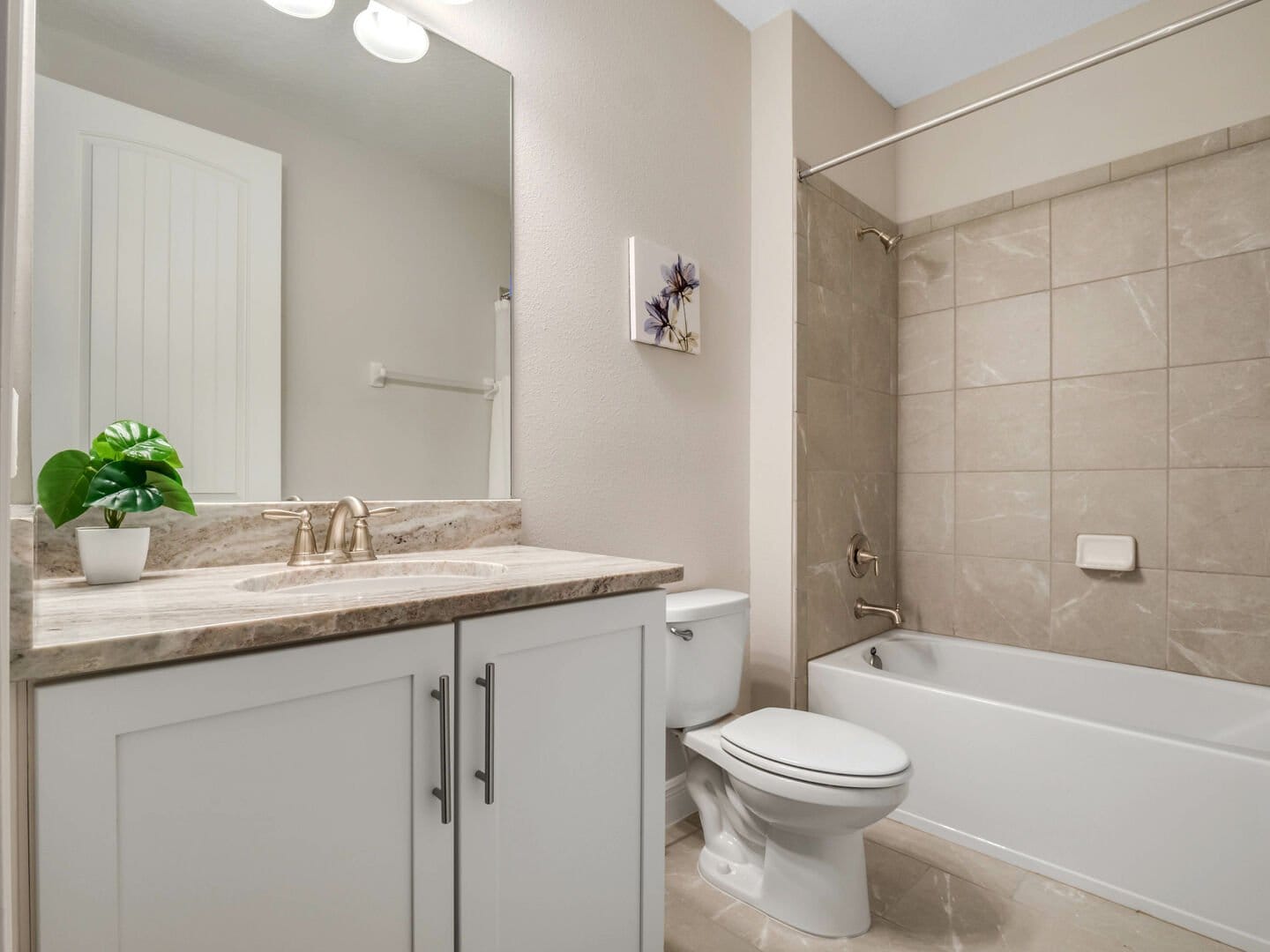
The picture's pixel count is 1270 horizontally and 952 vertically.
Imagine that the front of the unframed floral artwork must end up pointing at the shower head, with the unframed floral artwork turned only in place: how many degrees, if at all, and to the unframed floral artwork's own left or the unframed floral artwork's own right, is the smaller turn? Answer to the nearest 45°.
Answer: approximately 90° to the unframed floral artwork's own left

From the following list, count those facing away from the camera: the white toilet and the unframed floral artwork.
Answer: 0

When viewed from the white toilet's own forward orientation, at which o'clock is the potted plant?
The potted plant is roughly at 3 o'clock from the white toilet.

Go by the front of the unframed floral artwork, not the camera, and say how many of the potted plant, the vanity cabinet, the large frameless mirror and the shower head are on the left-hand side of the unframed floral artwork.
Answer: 1

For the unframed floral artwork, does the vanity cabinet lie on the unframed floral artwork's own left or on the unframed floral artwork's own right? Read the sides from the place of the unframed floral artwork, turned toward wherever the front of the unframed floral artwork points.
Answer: on the unframed floral artwork's own right

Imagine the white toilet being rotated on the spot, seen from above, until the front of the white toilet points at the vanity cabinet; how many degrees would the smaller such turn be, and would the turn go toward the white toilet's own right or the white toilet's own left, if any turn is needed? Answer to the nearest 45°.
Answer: approximately 90° to the white toilet's own right

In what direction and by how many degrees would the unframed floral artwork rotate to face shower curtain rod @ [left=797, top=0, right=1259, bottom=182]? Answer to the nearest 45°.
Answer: approximately 45° to its left

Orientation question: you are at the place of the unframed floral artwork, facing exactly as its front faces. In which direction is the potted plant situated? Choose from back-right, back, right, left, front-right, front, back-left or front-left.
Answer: right

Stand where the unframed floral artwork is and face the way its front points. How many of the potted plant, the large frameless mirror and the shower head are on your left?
1

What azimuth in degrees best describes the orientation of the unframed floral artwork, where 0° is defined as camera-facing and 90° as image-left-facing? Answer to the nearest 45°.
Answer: approximately 315°
